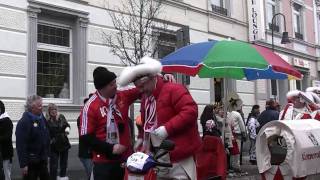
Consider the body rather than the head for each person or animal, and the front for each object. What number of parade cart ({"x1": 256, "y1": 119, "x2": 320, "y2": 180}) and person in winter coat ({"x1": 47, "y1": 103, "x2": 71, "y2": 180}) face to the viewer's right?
0

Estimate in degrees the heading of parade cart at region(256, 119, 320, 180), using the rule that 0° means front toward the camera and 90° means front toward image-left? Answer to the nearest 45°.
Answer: approximately 45°

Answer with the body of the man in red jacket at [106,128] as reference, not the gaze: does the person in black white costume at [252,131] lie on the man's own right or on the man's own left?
on the man's own left

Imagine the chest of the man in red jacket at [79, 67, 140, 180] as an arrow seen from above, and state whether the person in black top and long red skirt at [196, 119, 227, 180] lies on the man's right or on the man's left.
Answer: on the man's left

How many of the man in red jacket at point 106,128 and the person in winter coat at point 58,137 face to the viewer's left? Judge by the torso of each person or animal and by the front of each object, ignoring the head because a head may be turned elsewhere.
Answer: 0

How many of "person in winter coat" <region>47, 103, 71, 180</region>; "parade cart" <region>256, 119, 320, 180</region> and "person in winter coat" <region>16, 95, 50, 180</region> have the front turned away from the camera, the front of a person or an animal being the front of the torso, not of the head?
0

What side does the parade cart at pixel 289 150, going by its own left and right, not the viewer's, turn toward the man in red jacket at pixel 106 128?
front

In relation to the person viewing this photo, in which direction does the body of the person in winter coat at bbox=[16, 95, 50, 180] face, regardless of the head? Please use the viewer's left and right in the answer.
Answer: facing the viewer and to the right of the viewer

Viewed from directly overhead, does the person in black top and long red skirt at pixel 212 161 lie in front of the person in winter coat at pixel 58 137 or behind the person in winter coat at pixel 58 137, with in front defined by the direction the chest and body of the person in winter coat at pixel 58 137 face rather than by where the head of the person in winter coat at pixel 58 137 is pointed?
in front

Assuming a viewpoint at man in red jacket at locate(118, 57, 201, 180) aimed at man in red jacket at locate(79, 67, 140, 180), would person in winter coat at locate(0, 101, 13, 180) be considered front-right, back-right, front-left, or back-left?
front-right

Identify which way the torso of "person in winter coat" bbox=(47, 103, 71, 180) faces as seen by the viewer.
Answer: toward the camera
